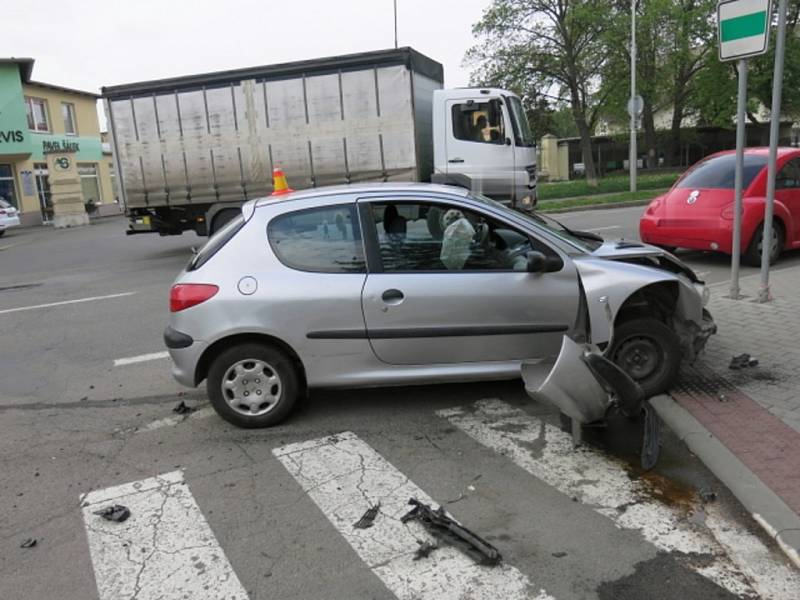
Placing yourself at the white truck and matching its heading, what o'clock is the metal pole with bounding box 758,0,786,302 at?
The metal pole is roughly at 2 o'clock from the white truck.

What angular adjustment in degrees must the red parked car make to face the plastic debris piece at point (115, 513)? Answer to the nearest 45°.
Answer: approximately 135° to its right

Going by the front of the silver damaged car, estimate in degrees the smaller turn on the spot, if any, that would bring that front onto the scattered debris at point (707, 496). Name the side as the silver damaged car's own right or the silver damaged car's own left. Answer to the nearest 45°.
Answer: approximately 45° to the silver damaged car's own right

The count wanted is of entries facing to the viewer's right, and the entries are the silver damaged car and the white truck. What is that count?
2

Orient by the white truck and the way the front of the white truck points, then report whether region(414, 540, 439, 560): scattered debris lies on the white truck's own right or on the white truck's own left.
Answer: on the white truck's own right

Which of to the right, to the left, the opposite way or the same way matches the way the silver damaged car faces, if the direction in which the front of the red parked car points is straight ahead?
the same way

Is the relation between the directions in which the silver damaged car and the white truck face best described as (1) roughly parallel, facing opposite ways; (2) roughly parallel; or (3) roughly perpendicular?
roughly parallel

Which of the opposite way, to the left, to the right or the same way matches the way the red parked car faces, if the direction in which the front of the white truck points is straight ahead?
the same way

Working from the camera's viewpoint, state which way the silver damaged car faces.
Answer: facing to the right of the viewer

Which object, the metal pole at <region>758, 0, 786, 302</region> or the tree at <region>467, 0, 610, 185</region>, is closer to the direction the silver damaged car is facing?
the metal pole

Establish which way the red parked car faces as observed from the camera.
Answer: facing away from the viewer and to the right of the viewer

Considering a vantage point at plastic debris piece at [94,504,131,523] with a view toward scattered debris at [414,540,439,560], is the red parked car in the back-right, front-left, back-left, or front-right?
front-left

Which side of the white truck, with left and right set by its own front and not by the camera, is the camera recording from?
right

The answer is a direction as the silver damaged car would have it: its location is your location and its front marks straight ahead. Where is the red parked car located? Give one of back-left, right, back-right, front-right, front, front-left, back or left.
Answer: front-left

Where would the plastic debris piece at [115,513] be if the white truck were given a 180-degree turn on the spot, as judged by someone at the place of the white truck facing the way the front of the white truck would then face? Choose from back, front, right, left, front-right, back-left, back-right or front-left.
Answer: left

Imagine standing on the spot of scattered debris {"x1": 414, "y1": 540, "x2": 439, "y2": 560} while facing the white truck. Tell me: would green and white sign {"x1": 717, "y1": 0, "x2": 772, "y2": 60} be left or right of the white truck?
right

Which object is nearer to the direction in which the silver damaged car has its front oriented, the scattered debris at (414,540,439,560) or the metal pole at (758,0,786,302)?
the metal pole
